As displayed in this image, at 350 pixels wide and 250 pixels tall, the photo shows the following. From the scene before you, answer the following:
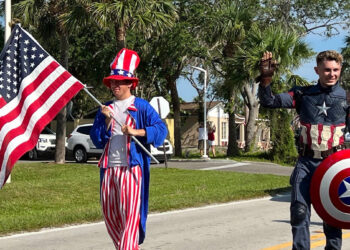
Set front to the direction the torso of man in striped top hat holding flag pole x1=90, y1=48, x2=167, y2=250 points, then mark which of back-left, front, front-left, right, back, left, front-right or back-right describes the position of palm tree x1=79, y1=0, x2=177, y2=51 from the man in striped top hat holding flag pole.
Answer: back-right

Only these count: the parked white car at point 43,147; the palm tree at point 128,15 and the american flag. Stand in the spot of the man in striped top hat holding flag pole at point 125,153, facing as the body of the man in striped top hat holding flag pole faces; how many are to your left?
0

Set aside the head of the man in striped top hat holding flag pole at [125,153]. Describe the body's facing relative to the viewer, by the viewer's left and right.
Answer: facing the viewer and to the left of the viewer

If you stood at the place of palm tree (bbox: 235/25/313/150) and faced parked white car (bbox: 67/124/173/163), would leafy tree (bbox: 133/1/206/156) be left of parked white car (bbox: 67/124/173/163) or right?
right

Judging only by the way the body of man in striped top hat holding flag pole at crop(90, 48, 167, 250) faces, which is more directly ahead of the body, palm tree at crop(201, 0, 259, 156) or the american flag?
the american flag

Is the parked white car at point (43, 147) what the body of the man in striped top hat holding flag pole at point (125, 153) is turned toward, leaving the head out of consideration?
no

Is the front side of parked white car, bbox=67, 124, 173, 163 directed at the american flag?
no

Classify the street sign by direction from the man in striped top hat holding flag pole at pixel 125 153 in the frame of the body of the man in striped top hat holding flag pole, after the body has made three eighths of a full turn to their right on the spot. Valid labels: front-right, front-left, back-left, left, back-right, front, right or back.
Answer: front

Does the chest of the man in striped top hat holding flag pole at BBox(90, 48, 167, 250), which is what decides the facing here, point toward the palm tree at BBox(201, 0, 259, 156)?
no

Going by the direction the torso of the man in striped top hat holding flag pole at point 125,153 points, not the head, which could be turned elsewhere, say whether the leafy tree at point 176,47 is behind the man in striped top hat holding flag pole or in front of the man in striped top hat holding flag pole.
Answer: behind
